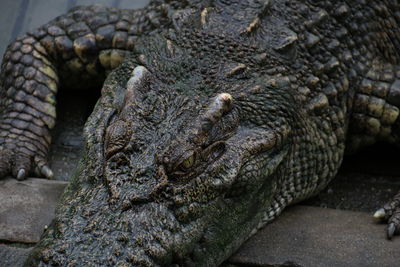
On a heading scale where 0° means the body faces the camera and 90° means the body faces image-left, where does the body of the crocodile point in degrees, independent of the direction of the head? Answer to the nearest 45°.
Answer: approximately 45°
